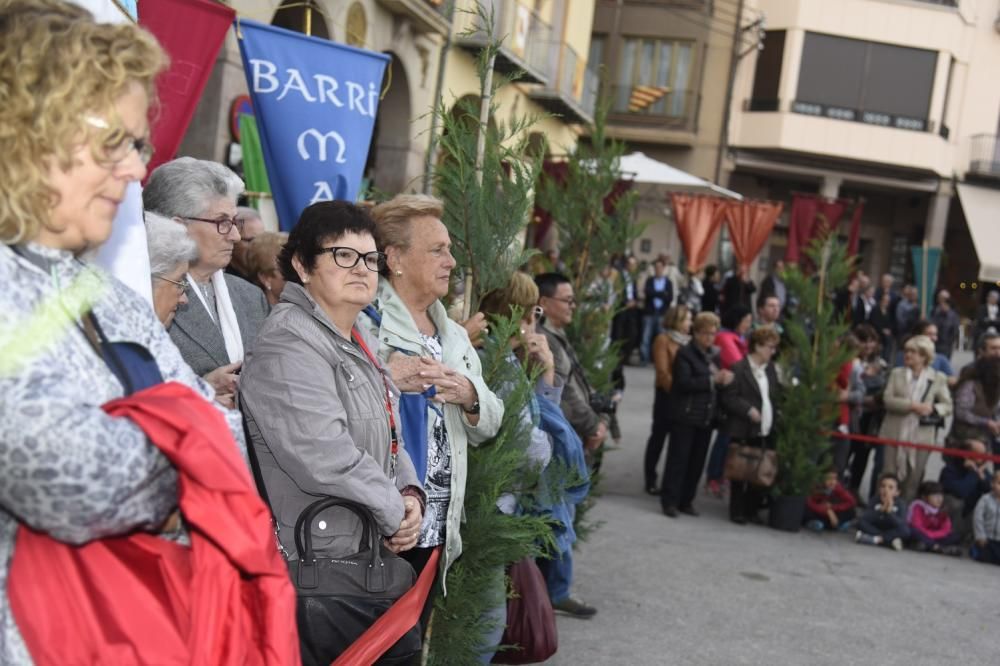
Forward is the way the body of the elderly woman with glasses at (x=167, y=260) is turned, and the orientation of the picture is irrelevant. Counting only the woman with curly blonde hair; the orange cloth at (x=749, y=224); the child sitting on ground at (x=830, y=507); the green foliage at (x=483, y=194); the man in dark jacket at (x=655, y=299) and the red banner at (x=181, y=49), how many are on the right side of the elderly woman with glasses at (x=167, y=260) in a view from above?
1

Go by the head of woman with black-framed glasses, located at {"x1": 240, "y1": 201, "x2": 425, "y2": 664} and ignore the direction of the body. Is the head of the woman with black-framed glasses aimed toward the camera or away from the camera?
toward the camera

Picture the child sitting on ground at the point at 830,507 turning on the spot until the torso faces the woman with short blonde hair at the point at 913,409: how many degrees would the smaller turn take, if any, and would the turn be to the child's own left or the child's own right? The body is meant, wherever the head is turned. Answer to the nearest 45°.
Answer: approximately 135° to the child's own left

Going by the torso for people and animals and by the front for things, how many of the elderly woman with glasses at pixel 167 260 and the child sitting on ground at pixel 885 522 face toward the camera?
1

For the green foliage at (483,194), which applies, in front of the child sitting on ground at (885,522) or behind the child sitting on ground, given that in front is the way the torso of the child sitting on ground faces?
in front

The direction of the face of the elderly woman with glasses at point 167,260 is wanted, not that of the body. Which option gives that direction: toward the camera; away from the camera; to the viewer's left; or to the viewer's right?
to the viewer's right

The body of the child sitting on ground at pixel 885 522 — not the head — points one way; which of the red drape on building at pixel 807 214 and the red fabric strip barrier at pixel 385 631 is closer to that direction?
the red fabric strip barrier

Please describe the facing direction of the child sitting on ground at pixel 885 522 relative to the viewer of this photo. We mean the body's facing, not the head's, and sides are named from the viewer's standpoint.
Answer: facing the viewer

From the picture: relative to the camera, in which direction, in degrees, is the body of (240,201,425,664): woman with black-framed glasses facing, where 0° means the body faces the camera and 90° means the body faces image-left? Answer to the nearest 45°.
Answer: approximately 315°

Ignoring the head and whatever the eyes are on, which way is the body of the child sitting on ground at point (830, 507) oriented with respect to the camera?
toward the camera

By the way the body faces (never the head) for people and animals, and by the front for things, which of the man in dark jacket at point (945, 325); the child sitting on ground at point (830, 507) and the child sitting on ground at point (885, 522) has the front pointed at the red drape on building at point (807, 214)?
the man in dark jacket

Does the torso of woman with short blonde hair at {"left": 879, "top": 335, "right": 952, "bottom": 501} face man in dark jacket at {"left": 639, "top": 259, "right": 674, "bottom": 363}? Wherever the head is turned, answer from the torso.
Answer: no

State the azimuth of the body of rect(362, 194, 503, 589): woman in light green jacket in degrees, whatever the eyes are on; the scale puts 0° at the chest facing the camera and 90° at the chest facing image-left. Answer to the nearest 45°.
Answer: approximately 315°

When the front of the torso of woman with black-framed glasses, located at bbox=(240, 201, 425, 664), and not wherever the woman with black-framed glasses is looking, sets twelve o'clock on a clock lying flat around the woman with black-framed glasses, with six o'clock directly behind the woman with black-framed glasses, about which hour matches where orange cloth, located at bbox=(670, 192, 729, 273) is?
The orange cloth is roughly at 8 o'clock from the woman with black-framed glasses.

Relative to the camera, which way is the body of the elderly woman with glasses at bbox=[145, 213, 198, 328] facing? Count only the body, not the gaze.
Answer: to the viewer's right

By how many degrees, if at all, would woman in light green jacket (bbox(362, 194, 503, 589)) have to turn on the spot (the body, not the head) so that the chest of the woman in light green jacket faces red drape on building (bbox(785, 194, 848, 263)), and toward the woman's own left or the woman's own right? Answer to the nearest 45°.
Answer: approximately 135° to the woman's own left

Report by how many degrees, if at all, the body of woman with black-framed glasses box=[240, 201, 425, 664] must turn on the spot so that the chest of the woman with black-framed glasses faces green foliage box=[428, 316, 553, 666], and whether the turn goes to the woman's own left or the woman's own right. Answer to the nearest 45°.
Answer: approximately 90° to the woman's own left

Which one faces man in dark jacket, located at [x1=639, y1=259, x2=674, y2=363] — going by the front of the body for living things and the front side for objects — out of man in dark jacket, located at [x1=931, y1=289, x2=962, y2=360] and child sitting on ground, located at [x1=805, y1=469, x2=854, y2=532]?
man in dark jacket, located at [x1=931, y1=289, x2=962, y2=360]

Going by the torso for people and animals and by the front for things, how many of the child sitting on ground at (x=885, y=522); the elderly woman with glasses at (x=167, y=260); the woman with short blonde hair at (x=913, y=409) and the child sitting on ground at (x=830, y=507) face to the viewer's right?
1

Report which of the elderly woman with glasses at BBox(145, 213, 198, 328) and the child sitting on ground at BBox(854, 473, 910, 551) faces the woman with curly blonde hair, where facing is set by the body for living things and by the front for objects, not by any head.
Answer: the child sitting on ground

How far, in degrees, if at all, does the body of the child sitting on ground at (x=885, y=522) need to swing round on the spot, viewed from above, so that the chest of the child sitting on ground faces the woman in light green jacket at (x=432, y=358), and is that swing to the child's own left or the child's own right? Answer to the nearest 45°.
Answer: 0° — they already face them
